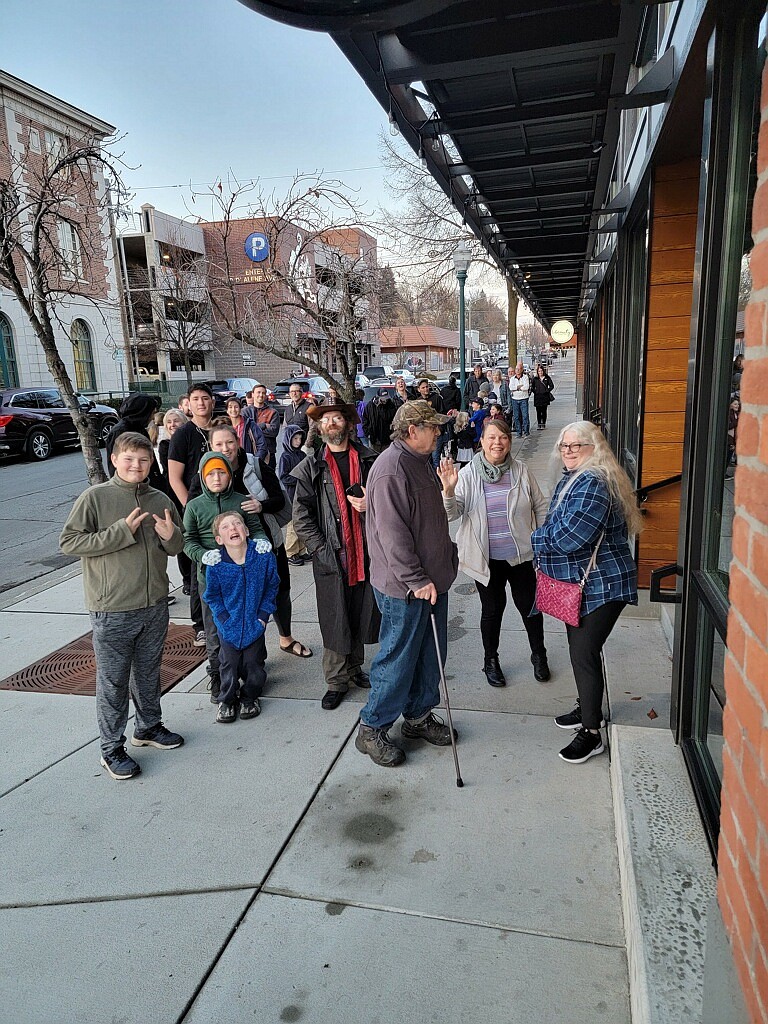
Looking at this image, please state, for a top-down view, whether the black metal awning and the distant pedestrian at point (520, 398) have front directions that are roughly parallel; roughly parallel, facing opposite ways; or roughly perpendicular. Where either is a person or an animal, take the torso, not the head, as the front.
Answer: roughly perpendicular

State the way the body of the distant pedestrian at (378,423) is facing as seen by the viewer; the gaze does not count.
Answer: toward the camera

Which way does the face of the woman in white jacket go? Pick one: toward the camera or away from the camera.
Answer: toward the camera

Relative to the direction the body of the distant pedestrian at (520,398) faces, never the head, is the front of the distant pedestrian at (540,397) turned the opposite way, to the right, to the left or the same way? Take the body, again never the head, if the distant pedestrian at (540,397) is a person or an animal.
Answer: the same way

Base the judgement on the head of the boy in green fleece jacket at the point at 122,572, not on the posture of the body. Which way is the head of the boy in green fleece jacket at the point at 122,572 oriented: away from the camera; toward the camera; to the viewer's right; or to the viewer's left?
toward the camera

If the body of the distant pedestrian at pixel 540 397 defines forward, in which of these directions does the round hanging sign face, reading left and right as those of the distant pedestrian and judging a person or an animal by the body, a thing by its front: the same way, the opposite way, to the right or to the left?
the same way

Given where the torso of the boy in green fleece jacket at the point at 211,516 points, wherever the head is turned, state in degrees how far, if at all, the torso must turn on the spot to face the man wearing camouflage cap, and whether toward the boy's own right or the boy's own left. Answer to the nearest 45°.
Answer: approximately 45° to the boy's own left

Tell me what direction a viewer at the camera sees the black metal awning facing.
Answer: facing to the left of the viewer

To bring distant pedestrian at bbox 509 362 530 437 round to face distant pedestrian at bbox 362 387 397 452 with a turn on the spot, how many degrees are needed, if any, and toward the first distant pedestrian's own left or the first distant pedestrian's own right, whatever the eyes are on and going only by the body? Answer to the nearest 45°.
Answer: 0° — they already face them

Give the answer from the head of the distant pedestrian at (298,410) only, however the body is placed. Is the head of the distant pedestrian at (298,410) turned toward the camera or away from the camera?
toward the camera

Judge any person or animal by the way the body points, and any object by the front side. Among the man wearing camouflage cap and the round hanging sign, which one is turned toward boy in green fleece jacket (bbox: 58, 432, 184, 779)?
the round hanging sign

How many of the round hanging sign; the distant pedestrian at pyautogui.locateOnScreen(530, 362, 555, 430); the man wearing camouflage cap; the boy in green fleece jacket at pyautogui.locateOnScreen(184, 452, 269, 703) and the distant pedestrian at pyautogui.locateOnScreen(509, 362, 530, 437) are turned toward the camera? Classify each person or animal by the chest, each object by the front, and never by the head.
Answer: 4

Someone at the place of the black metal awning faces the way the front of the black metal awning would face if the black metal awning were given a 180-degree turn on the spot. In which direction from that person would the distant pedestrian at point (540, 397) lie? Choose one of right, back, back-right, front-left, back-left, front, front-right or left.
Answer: left

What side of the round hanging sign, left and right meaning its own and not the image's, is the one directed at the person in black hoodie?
front

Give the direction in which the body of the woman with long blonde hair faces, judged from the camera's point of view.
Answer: to the viewer's left

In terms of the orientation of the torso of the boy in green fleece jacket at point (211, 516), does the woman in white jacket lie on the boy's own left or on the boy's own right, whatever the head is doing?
on the boy's own left

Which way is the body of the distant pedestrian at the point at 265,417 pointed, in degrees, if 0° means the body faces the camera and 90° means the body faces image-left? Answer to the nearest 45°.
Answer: approximately 0°

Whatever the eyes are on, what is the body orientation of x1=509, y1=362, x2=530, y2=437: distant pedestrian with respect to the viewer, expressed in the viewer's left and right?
facing the viewer

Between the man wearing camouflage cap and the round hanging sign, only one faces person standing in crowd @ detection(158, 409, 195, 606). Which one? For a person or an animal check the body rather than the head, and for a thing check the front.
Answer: the round hanging sign

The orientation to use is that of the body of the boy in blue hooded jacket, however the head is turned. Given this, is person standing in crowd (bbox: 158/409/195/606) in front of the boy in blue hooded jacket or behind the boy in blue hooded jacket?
behind
